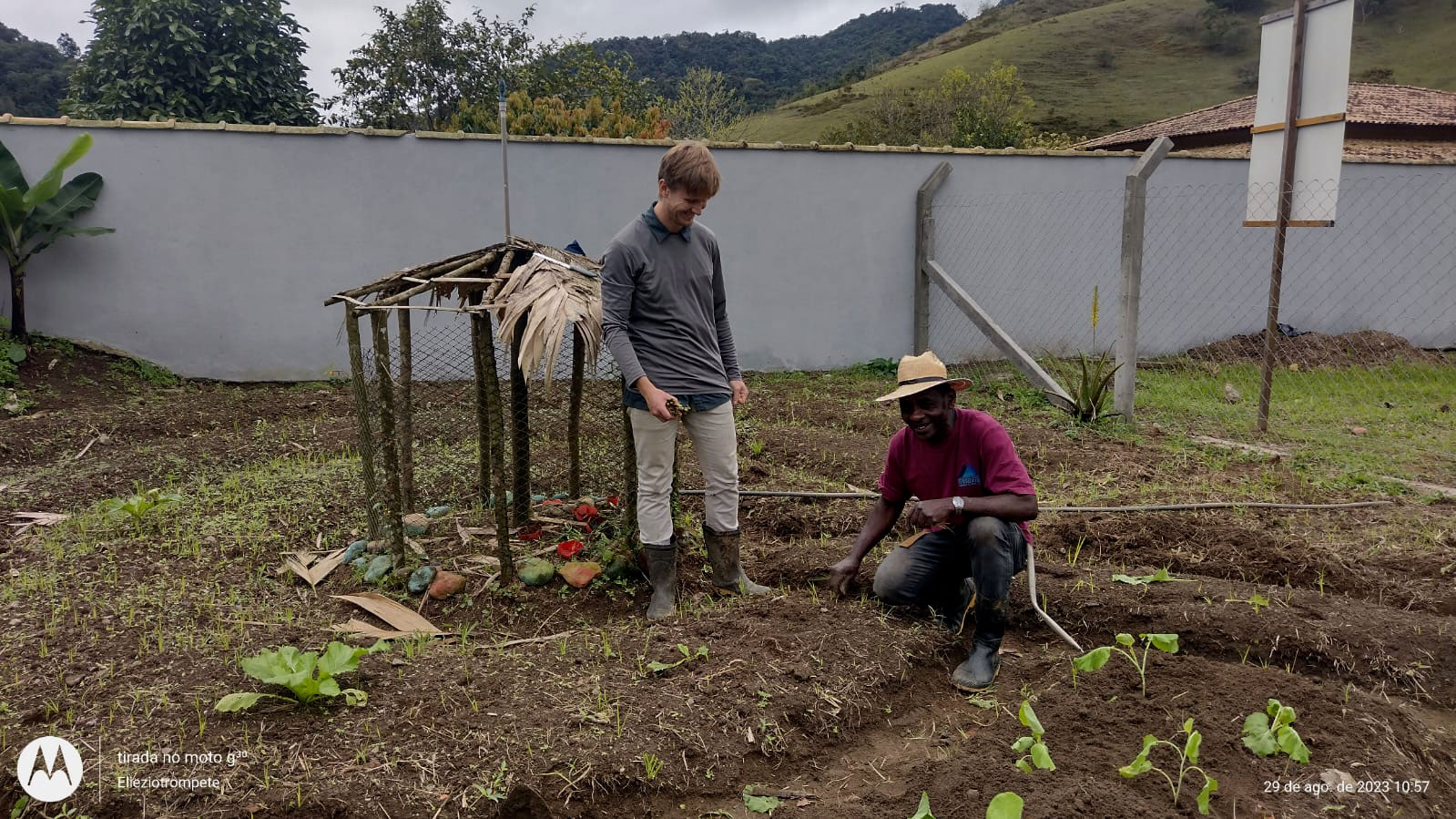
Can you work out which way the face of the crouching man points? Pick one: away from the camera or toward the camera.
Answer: toward the camera

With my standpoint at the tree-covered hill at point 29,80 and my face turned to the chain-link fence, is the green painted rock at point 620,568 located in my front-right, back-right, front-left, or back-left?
front-right

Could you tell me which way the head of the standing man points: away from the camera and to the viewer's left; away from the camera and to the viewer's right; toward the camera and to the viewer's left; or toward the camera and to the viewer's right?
toward the camera and to the viewer's right

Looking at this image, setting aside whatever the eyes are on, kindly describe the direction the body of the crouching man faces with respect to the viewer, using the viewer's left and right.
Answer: facing the viewer and to the left of the viewer

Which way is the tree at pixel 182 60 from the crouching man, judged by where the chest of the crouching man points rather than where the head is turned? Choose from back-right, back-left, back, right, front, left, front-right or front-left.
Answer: right

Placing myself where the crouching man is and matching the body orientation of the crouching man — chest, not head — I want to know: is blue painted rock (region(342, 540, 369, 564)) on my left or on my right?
on my right

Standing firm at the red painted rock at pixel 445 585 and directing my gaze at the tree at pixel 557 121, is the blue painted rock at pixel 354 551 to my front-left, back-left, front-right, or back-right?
front-left

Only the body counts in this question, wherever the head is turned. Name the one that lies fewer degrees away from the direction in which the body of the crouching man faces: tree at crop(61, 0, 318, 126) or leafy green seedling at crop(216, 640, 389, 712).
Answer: the leafy green seedling

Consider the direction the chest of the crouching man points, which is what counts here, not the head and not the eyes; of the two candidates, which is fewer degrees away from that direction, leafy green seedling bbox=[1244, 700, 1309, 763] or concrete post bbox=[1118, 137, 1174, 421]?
the leafy green seedling

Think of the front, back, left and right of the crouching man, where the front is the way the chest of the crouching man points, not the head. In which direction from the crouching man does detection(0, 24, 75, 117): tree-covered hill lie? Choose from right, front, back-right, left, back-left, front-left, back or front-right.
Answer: right

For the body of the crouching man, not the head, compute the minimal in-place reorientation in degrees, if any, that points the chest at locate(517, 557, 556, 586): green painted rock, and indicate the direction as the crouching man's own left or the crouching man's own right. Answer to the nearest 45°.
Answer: approximately 45° to the crouching man's own right
